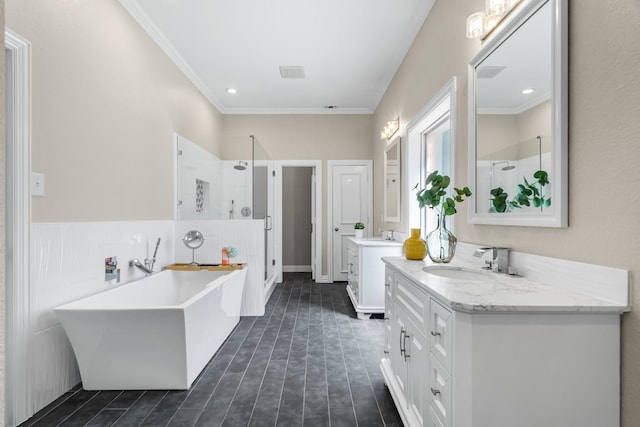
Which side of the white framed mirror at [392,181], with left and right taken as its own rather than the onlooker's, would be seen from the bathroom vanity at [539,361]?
left

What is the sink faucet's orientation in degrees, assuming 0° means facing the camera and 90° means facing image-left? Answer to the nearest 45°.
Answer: approximately 45°

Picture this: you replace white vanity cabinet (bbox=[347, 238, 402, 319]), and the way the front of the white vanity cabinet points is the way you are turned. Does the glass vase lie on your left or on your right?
on your left

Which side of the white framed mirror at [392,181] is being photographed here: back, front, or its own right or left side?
left

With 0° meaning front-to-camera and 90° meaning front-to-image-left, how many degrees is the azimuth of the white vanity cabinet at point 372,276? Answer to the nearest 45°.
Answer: approximately 90°

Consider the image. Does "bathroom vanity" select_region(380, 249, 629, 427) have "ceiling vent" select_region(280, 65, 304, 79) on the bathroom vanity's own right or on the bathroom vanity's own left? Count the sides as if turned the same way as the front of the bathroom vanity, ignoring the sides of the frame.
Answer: on the bathroom vanity's own right

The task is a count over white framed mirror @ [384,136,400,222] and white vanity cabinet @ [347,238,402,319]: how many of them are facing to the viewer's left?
2

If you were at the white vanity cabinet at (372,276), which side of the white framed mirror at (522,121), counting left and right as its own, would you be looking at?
right

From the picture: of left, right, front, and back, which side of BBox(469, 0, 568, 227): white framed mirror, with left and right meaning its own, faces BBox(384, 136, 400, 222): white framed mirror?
right
